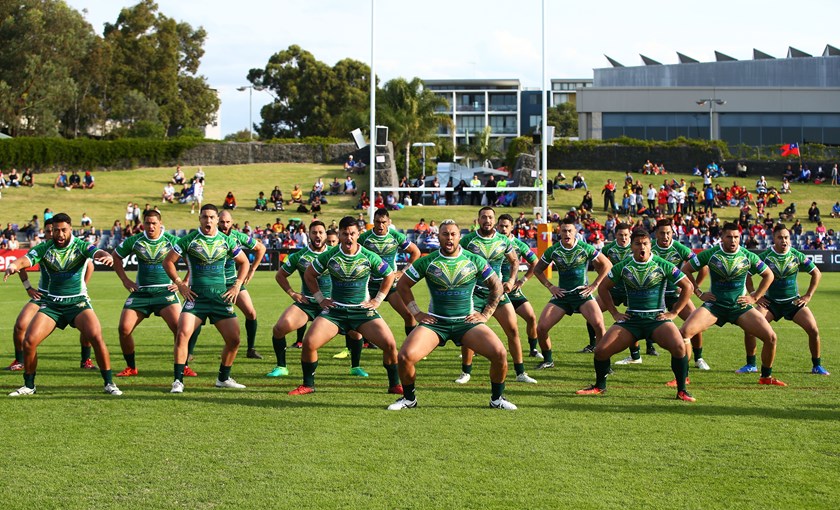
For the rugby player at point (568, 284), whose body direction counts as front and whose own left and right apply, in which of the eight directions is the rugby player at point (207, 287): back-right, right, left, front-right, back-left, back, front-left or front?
front-right

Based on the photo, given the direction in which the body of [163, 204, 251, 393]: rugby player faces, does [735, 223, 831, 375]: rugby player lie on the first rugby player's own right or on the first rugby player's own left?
on the first rugby player's own left

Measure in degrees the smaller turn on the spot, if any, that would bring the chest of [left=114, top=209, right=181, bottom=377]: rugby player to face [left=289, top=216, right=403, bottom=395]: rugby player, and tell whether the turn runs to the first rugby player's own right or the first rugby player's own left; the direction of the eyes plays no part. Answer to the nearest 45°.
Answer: approximately 45° to the first rugby player's own left

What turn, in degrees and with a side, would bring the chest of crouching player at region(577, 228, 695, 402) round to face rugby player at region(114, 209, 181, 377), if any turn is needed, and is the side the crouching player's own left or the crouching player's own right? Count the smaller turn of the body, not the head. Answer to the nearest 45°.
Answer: approximately 90° to the crouching player's own right
